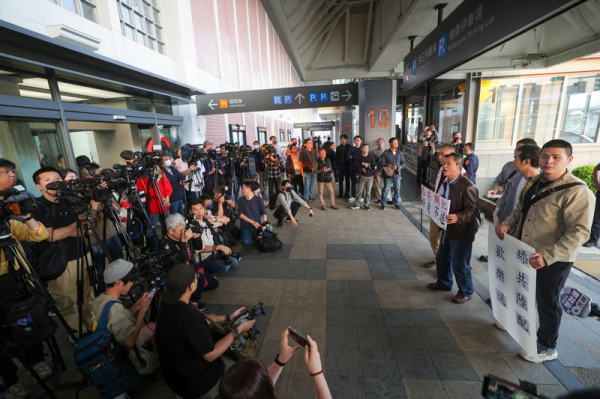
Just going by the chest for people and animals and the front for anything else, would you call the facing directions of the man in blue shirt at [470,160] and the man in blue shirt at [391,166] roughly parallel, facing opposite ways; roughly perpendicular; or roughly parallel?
roughly perpendicular

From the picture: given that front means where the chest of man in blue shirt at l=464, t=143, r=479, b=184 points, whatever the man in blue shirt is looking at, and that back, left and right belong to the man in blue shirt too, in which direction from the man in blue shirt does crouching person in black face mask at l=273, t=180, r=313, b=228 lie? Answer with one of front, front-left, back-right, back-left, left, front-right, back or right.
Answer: front-left

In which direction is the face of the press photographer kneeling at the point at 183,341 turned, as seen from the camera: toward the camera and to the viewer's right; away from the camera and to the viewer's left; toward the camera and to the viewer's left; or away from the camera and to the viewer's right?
away from the camera and to the viewer's right

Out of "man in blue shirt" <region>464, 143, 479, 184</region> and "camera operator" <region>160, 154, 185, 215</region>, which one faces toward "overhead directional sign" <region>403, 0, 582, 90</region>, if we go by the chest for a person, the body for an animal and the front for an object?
the camera operator

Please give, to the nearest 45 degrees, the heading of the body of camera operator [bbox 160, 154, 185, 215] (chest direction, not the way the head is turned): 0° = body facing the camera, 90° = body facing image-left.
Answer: approximately 315°

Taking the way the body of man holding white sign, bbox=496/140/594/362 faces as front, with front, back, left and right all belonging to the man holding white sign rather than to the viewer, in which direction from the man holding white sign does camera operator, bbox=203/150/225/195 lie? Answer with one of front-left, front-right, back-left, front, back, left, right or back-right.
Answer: front-right

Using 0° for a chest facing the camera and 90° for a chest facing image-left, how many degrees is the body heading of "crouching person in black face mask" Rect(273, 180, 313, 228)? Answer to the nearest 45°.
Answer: approximately 315°

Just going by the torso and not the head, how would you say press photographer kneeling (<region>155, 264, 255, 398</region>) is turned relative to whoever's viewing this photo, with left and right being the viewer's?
facing away from the viewer and to the right of the viewer

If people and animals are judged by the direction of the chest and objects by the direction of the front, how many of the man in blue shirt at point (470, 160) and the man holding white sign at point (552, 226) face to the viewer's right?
0

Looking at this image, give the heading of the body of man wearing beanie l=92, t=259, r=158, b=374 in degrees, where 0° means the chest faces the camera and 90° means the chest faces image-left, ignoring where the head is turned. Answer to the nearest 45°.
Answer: approximately 270°

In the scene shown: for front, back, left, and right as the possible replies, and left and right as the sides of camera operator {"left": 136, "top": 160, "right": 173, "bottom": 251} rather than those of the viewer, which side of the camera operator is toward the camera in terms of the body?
front
